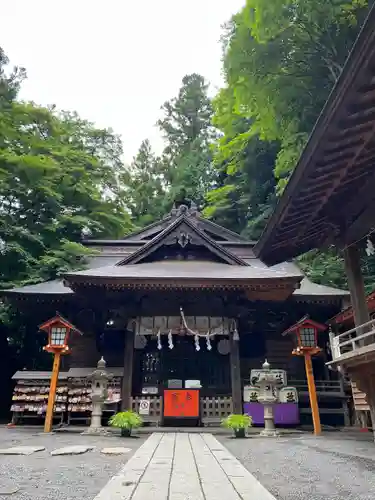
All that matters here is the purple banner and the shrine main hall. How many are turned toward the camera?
2

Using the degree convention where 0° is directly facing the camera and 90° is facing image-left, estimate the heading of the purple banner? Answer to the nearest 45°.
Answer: approximately 0°

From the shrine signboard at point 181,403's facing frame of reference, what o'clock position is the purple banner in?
The purple banner is roughly at 9 o'clock from the shrine signboard.

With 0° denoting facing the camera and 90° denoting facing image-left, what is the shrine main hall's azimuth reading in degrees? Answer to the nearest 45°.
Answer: approximately 0°

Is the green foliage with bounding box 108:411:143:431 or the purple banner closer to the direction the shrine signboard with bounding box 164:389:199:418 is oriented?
the green foliage
